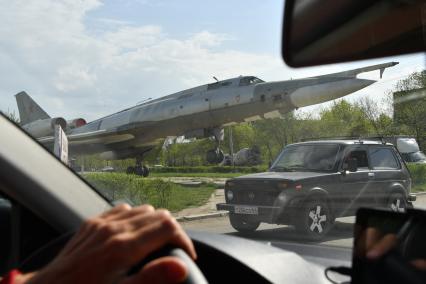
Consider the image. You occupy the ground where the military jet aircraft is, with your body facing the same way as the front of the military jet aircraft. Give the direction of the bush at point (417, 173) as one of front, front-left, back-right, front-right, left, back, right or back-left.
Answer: front-right

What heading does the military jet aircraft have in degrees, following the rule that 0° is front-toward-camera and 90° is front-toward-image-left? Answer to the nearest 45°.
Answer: approximately 315°

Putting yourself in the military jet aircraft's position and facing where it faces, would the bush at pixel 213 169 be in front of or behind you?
in front
